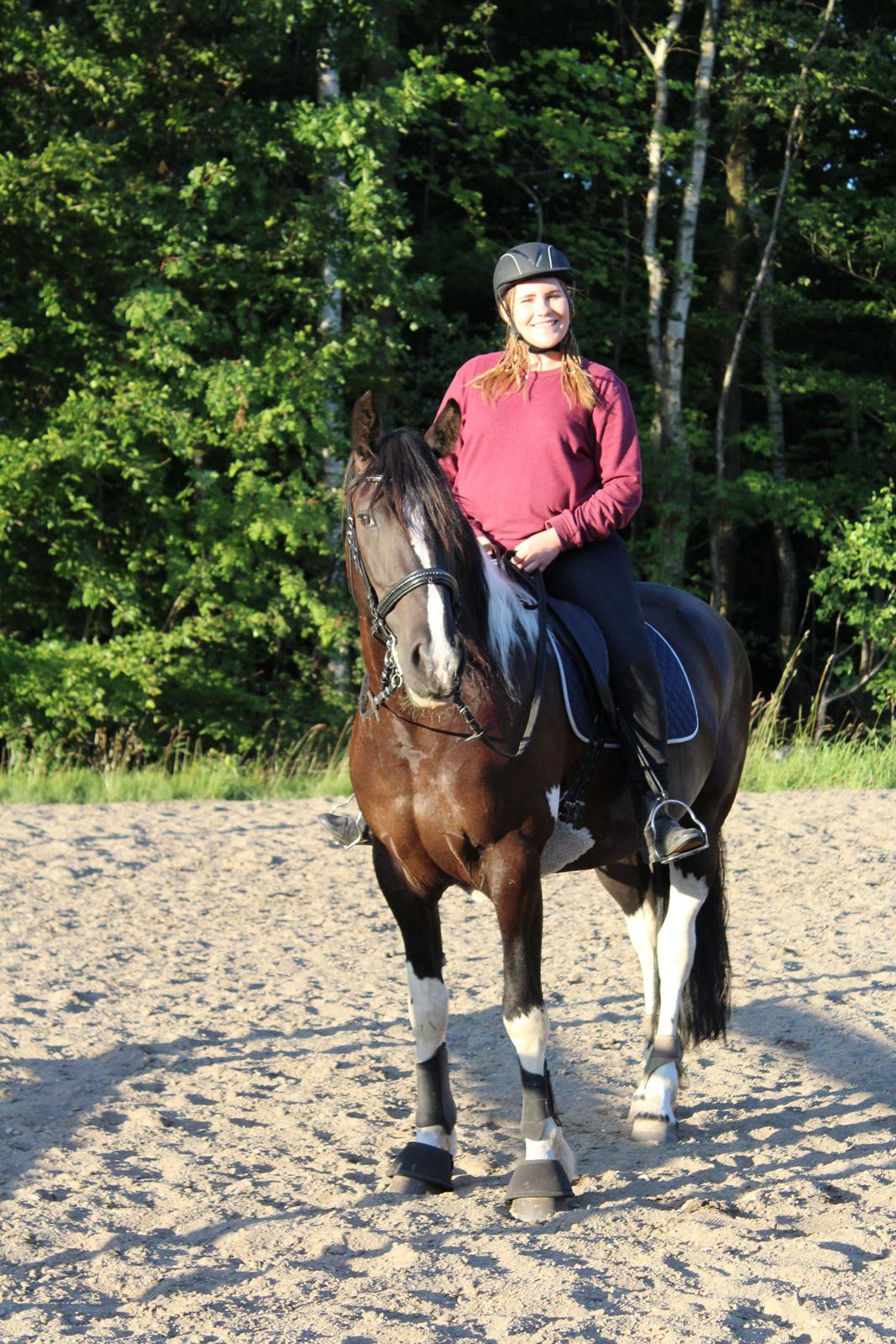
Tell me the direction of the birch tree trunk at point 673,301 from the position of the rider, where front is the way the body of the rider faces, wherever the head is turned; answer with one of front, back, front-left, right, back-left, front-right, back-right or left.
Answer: back

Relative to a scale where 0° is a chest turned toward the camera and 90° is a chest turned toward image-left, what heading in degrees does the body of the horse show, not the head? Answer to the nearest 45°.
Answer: approximately 45°

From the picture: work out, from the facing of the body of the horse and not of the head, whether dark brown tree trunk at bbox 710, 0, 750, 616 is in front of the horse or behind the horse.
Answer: behind

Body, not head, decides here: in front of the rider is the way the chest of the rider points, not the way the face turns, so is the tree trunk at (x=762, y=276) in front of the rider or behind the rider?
behind

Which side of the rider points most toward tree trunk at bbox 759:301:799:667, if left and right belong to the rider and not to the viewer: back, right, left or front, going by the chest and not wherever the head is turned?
back

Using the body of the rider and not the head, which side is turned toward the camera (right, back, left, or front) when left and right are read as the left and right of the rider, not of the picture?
front

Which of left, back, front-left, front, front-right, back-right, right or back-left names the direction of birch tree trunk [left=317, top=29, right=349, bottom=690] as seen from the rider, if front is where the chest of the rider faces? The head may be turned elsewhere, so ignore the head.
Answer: back

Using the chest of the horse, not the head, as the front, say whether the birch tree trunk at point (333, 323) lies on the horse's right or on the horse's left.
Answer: on the horse's right
